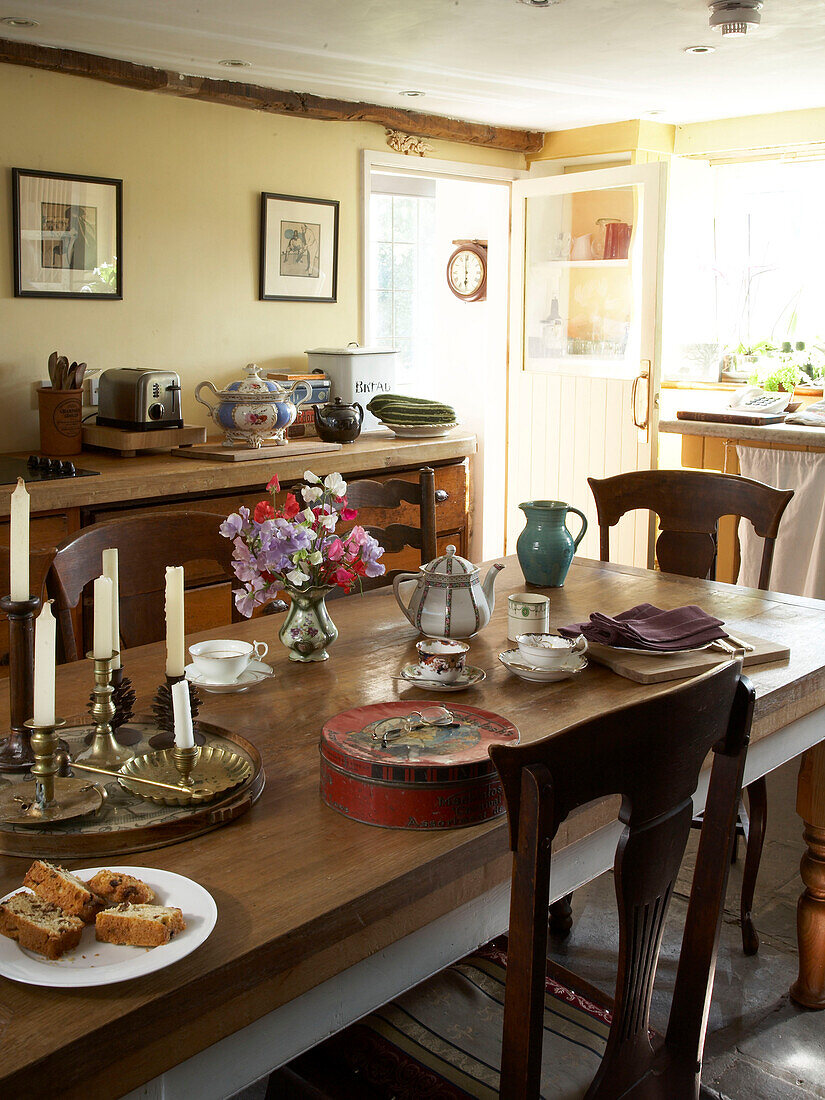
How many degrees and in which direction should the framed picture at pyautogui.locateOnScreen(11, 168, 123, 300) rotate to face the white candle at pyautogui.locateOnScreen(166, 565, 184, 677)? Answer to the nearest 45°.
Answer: approximately 45° to its right

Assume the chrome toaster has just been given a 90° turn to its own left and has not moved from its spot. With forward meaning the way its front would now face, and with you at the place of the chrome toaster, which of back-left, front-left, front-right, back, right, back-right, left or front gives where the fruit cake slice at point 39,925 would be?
back-right

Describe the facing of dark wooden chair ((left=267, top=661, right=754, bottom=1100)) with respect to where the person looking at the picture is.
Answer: facing away from the viewer and to the left of the viewer

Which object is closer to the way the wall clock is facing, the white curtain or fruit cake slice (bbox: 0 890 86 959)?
the fruit cake slice

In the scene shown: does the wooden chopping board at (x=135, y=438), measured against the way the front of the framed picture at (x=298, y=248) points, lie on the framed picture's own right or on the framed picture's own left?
on the framed picture's own right

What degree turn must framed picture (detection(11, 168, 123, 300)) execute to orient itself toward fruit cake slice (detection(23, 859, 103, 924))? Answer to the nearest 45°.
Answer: approximately 45° to its right

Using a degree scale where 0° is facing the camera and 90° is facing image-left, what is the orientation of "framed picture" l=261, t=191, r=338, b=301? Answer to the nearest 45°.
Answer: approximately 315°

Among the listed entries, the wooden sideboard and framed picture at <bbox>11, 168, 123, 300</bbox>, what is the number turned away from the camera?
0

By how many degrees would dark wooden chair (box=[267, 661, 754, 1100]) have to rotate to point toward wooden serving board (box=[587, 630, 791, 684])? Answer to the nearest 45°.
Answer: approximately 45° to its right

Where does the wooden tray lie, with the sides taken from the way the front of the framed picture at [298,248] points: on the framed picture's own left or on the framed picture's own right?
on the framed picture's own right

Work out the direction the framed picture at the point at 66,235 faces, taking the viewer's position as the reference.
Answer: facing the viewer and to the right of the viewer

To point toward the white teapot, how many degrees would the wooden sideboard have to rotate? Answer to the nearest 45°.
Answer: approximately 45° to its right

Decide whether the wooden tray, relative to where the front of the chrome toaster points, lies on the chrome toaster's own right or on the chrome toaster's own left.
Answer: on the chrome toaster's own right

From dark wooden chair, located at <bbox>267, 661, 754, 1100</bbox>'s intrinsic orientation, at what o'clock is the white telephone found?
The white telephone is roughly at 2 o'clock from the dark wooden chair.

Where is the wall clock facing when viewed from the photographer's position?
facing the viewer and to the left of the viewer

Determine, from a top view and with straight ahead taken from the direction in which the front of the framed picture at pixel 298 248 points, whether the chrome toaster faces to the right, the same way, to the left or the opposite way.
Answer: the same way

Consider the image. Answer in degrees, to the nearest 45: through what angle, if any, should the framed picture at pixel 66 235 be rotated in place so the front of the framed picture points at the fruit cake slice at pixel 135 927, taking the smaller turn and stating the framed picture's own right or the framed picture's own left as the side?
approximately 45° to the framed picture's own right

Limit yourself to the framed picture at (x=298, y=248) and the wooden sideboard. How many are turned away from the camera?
0

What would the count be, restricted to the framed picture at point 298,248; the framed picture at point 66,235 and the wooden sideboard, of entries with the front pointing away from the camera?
0
